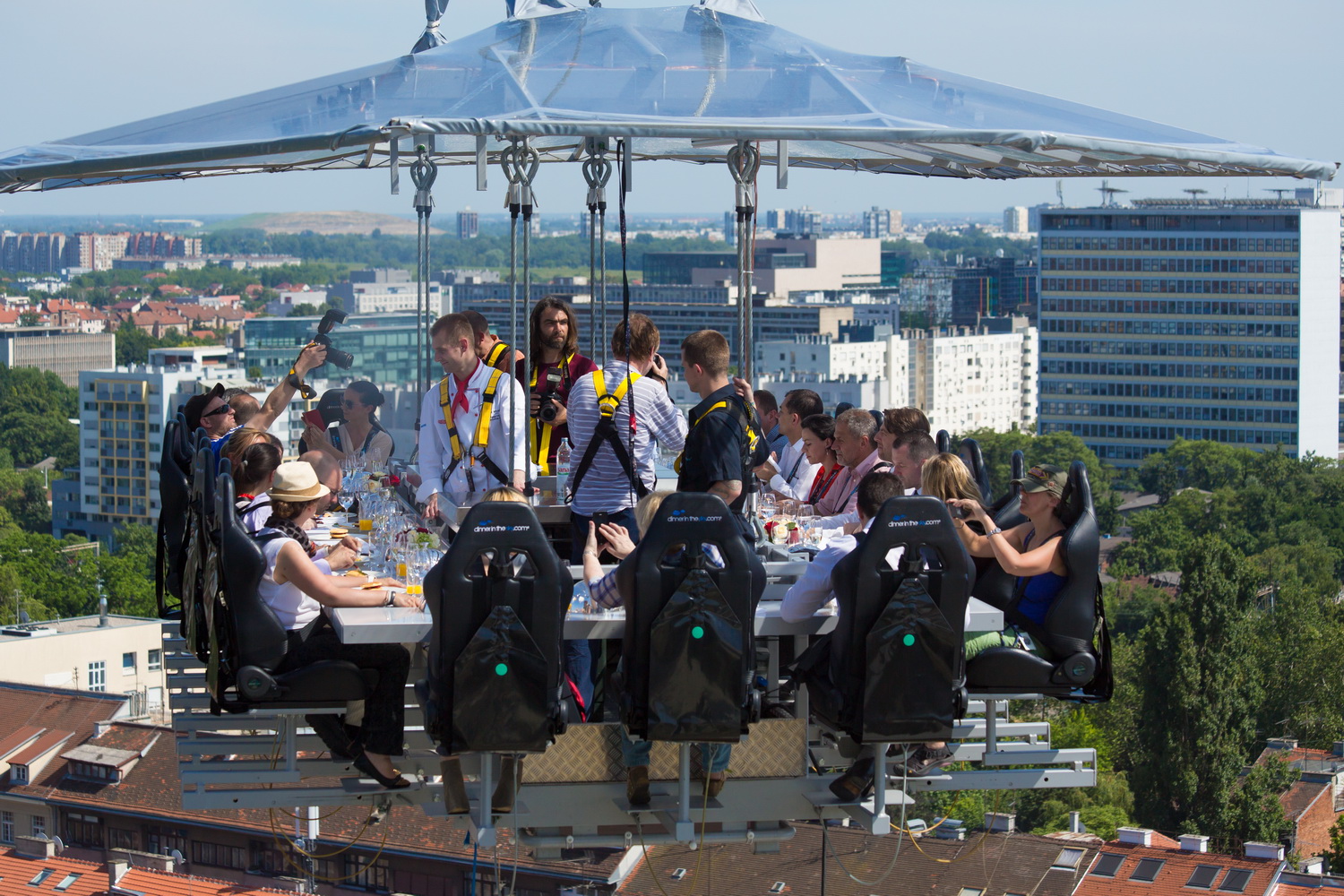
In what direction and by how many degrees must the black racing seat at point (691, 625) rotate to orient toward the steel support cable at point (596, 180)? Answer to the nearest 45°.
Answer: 0° — it already faces it

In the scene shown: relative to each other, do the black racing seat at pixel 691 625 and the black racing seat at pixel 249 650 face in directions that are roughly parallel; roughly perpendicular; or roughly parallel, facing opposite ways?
roughly perpendicular

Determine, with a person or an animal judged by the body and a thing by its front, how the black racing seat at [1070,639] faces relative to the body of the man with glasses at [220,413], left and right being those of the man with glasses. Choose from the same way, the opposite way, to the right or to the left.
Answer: the opposite way

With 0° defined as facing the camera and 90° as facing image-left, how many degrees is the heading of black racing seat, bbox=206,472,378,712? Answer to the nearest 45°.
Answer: approximately 270°

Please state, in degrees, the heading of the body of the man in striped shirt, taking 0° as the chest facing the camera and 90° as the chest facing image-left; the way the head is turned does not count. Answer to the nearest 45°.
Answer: approximately 225°

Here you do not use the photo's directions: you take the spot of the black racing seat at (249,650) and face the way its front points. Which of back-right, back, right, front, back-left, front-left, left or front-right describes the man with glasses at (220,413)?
left

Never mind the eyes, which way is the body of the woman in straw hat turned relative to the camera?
to the viewer's right

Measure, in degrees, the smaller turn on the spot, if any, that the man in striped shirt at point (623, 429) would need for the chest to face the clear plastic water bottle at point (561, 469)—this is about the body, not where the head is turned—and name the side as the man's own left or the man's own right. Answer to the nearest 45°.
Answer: approximately 45° to the man's own left

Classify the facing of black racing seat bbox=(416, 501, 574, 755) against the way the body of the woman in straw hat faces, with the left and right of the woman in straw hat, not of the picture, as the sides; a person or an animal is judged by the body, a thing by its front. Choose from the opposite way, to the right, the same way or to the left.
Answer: to the left

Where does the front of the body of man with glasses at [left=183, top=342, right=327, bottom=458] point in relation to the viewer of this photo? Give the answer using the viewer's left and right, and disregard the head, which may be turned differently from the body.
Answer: facing to the right of the viewer

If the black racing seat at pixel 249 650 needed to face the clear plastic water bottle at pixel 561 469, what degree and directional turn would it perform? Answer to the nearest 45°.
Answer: approximately 45° to its left

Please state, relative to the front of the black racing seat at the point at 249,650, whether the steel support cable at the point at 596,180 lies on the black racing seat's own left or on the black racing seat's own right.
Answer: on the black racing seat's own left

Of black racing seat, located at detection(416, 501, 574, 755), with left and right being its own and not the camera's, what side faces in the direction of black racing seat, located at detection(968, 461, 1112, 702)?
right

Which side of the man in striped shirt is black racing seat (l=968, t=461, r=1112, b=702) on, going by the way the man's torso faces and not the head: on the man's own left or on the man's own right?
on the man's own right

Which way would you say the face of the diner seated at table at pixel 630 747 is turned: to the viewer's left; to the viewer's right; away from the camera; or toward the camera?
away from the camera

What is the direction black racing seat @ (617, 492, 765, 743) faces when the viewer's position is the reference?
facing away from the viewer
